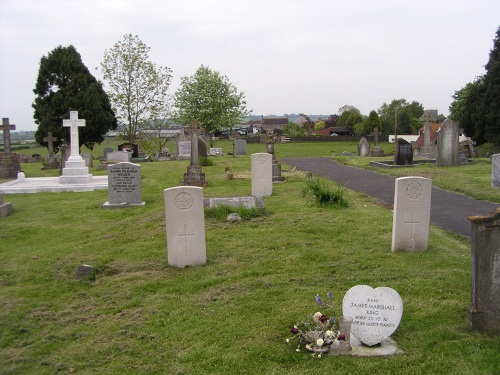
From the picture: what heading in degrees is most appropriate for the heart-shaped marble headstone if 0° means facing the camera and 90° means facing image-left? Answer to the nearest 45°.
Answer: approximately 0°

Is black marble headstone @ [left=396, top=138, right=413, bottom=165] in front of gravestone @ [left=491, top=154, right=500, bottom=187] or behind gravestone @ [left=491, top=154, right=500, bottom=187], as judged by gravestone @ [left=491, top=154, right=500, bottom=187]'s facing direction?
behind

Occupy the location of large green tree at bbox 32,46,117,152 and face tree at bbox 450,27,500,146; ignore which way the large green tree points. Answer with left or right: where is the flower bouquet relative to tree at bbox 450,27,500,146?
right

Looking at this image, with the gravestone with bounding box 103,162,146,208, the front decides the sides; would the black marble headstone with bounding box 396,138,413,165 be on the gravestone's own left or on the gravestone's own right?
on the gravestone's own left

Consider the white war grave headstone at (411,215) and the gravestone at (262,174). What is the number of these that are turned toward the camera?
2

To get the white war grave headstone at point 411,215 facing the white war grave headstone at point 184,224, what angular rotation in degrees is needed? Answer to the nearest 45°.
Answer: approximately 45° to its right

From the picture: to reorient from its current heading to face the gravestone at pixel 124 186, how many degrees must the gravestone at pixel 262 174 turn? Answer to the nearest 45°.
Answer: approximately 90° to its right

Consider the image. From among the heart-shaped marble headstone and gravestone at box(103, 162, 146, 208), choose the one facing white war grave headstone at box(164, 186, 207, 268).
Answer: the gravestone

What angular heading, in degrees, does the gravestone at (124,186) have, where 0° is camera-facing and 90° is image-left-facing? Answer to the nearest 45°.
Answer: approximately 0°

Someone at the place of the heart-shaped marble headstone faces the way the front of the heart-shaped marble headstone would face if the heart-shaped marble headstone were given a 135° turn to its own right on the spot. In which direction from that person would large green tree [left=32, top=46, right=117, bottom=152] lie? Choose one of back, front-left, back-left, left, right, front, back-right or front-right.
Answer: front

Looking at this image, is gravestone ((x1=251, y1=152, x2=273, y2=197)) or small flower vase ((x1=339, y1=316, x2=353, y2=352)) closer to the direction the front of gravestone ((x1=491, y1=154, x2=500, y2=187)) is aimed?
the small flower vase
